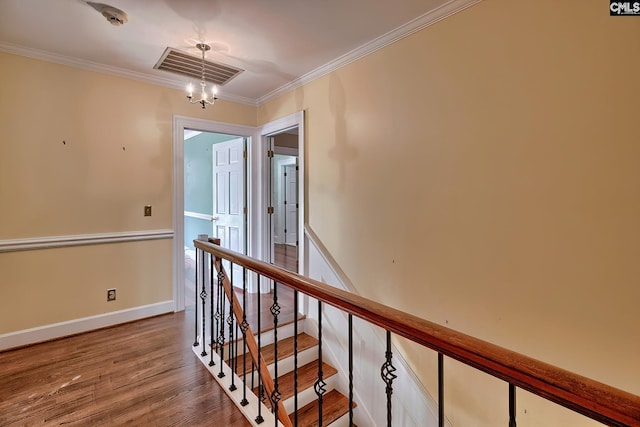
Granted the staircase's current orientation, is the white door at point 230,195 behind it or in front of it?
behind

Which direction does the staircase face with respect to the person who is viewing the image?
facing the viewer and to the right of the viewer

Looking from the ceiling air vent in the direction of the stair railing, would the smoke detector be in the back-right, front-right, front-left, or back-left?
front-right

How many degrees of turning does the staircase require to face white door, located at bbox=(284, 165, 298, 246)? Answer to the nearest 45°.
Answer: approximately 135° to its left
